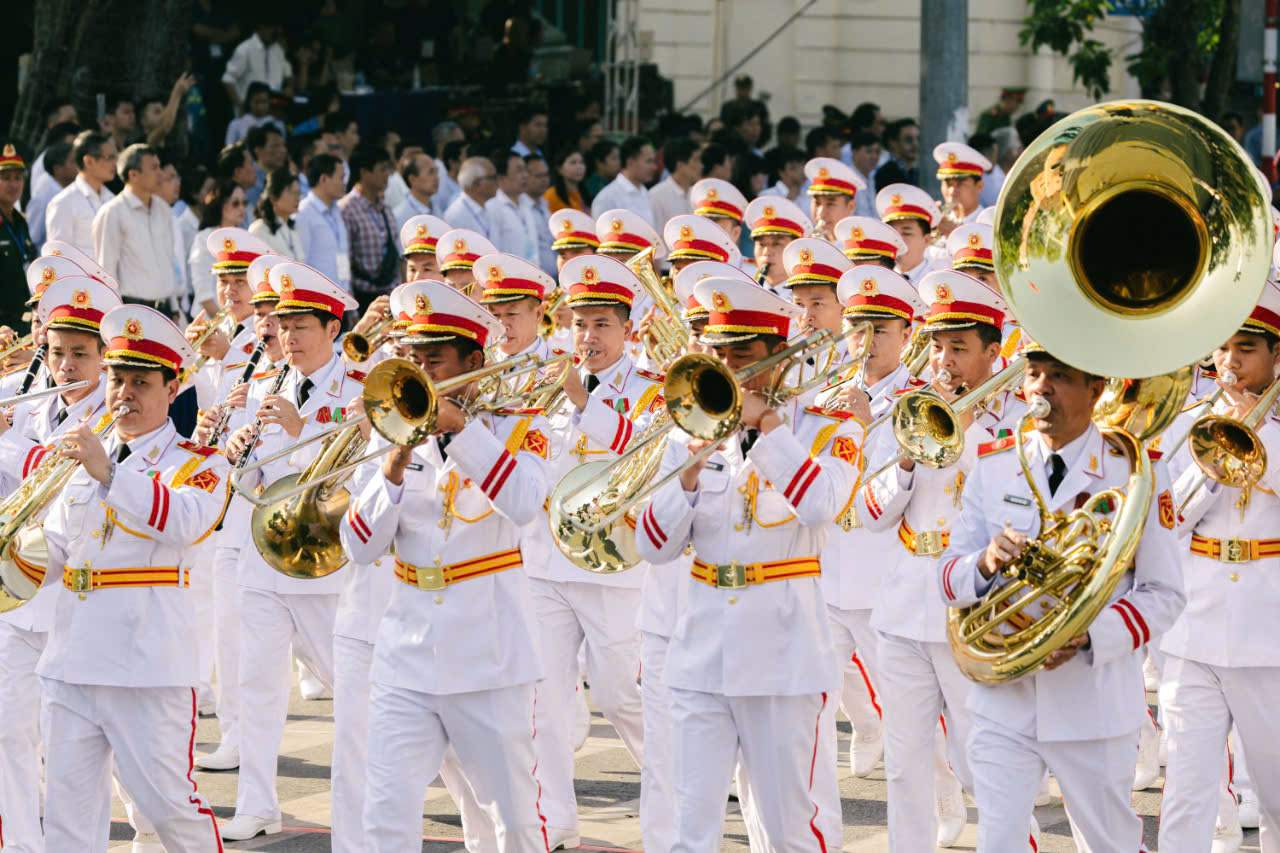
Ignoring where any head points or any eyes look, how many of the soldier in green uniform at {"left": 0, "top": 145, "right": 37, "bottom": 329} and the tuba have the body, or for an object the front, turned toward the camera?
2

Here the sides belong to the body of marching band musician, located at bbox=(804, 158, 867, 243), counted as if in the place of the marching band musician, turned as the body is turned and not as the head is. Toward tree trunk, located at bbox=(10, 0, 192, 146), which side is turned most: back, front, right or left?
right

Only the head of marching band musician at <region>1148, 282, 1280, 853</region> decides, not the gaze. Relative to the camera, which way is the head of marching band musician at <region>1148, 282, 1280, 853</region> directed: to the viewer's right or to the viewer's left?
to the viewer's left

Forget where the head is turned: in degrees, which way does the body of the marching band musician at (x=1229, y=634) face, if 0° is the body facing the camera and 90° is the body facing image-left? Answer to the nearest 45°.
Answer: approximately 45°

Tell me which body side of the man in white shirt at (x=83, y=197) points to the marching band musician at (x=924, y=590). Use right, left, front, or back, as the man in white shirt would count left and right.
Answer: front

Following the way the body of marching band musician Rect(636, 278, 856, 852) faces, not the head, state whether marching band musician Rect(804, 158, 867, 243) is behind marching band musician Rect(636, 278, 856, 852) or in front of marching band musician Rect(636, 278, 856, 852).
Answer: behind

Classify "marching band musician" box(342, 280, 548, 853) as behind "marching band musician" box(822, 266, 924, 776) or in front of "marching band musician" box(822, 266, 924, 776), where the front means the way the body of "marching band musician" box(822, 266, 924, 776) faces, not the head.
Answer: in front

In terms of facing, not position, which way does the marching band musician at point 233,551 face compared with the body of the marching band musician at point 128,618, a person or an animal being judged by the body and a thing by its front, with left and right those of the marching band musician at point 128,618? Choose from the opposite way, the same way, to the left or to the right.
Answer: the same way

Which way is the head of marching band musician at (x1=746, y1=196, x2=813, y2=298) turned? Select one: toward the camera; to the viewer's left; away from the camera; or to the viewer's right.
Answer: toward the camera

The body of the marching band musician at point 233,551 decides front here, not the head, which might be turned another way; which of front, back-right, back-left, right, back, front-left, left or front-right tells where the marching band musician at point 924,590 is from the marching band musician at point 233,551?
left

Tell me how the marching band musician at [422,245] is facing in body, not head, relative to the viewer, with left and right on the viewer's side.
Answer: facing the viewer and to the left of the viewer

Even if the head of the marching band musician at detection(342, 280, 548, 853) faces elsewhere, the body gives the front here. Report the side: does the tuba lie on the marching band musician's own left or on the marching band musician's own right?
on the marching band musician's own left

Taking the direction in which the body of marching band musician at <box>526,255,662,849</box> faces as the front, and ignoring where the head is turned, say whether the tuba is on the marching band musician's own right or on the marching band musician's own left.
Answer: on the marching band musician's own left
